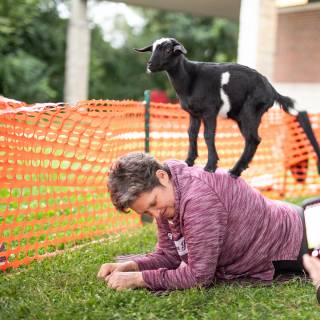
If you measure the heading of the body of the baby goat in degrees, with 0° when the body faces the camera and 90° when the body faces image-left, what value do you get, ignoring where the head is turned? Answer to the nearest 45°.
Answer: approximately 90°

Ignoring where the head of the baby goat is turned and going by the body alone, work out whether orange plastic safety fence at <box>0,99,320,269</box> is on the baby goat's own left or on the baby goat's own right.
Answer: on the baby goat's own right

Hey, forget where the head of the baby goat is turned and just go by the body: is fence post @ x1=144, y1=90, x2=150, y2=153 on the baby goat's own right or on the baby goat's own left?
on the baby goat's own right
